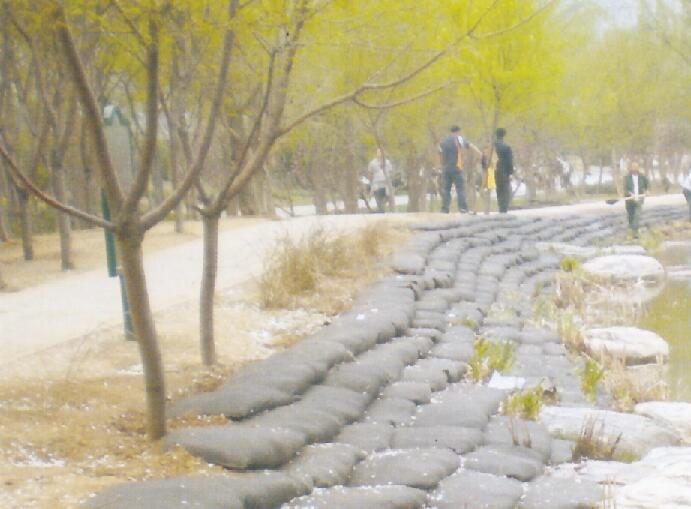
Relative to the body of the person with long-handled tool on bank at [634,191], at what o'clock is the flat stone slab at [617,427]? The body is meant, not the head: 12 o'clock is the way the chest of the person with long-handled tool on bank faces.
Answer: The flat stone slab is roughly at 12 o'clock from the person with long-handled tool on bank.

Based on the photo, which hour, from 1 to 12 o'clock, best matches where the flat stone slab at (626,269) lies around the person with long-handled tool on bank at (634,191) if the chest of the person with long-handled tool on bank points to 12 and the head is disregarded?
The flat stone slab is roughly at 12 o'clock from the person with long-handled tool on bank.

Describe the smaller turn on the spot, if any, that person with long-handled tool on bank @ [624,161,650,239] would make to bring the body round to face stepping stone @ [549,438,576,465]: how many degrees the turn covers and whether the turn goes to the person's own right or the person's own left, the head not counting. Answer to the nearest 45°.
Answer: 0° — they already face it

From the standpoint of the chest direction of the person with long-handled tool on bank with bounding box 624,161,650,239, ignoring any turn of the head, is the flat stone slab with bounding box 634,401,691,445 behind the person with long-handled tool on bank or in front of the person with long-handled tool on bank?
in front
